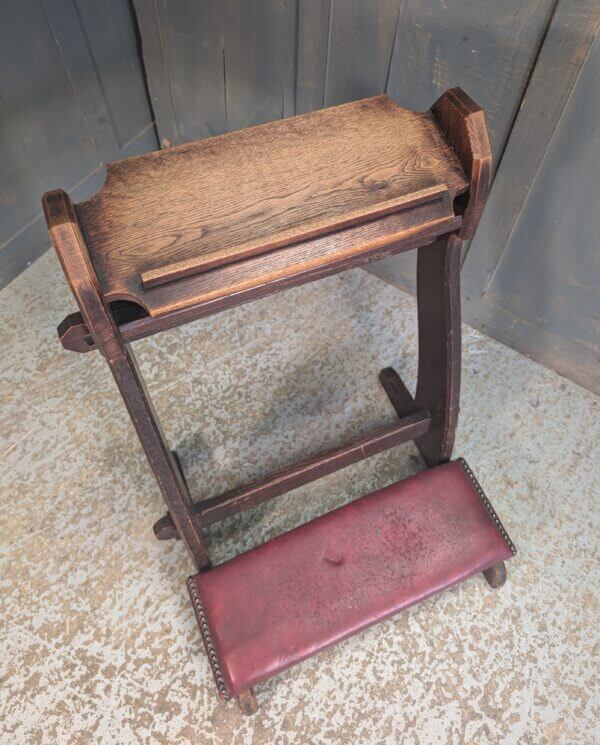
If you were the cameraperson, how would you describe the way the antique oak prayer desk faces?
facing the viewer and to the right of the viewer
